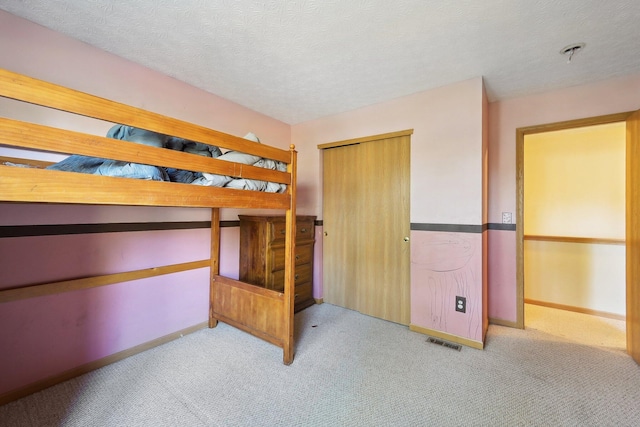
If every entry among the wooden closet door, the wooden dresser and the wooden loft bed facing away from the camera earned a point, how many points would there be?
0

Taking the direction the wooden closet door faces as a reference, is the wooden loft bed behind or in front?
in front

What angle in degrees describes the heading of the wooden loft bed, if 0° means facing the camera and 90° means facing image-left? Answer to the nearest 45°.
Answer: approximately 225°

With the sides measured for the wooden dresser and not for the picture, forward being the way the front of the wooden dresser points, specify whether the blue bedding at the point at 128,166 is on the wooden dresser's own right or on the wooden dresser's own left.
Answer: on the wooden dresser's own right

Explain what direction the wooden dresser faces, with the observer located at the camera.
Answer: facing the viewer and to the right of the viewer

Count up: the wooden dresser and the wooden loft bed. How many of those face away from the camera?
0

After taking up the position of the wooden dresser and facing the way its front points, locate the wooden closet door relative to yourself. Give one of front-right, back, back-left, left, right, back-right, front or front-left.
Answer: front-left

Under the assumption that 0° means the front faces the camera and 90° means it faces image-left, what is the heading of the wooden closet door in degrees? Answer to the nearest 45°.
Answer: approximately 45°

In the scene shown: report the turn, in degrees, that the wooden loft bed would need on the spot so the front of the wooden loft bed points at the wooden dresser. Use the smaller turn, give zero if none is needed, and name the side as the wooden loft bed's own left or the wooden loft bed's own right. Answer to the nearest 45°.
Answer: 0° — it already faces it
